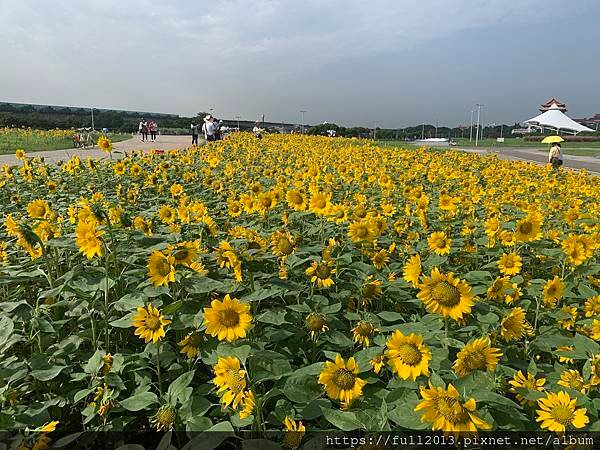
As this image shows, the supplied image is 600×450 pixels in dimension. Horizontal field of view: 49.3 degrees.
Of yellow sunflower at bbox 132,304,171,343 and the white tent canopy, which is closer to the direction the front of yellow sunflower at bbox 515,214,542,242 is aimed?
the yellow sunflower

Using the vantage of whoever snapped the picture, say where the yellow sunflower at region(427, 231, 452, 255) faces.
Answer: facing the viewer

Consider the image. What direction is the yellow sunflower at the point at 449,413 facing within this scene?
toward the camera

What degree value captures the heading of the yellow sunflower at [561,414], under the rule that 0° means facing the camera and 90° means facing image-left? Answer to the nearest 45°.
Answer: approximately 0°

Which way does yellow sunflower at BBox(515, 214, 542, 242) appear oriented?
toward the camera

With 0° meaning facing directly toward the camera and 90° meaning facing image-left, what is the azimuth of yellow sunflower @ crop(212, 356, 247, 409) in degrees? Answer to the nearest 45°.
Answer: approximately 315°

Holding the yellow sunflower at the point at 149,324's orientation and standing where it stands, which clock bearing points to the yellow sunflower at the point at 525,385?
the yellow sunflower at the point at 525,385 is roughly at 10 o'clock from the yellow sunflower at the point at 149,324.

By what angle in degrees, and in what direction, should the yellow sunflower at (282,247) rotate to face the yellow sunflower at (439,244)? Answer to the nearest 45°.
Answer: approximately 135° to its left

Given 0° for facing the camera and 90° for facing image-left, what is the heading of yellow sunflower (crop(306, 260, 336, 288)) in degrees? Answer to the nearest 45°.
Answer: approximately 0°

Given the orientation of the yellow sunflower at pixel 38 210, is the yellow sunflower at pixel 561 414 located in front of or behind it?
in front

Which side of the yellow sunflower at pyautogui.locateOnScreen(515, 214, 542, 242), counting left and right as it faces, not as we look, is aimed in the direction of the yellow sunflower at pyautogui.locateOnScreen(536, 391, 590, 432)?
front

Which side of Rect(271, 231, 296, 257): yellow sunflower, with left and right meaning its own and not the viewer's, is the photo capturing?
front

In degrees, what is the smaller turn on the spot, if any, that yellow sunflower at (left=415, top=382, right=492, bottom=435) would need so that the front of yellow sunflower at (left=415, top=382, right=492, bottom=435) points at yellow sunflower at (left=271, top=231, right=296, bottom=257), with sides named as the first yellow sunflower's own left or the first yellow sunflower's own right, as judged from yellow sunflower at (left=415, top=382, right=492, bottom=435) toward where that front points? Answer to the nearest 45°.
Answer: approximately 135° to the first yellow sunflower's own right
